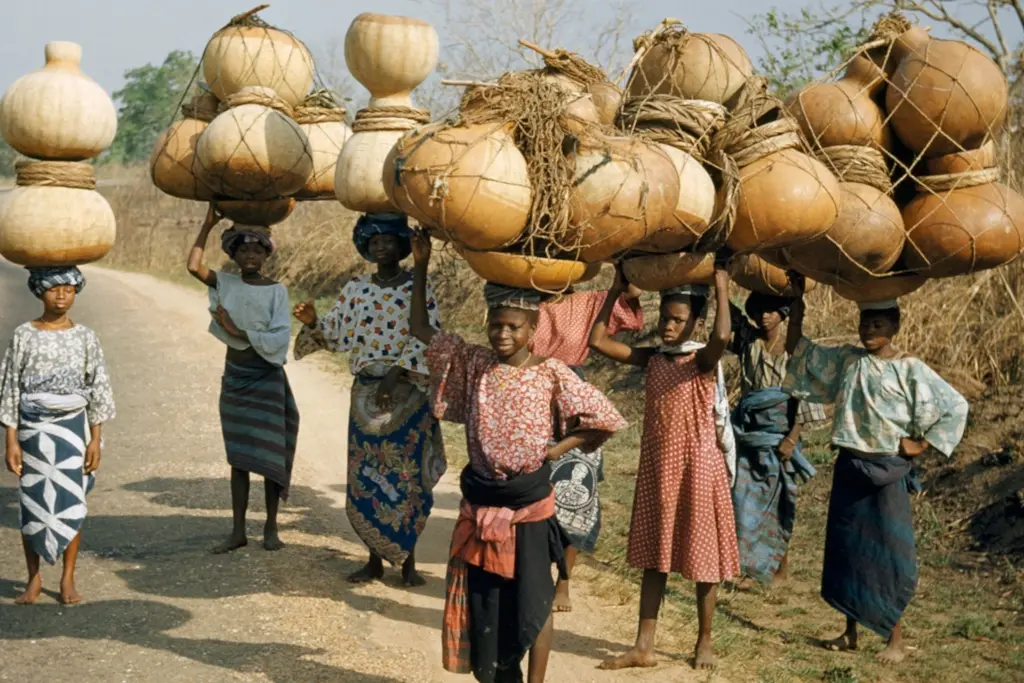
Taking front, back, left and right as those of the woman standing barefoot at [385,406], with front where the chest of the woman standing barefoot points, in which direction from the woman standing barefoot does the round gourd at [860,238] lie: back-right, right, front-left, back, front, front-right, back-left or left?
front-left

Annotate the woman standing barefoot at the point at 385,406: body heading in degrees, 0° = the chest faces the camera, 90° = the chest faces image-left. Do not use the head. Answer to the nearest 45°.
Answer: approximately 0°

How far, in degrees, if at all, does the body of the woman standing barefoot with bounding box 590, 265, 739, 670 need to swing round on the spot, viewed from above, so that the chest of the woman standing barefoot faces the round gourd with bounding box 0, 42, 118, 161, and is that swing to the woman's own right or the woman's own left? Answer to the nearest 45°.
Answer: approximately 45° to the woman's own right
